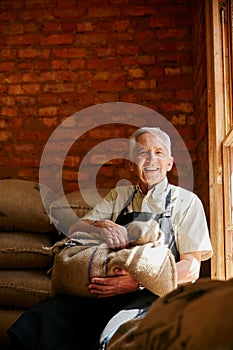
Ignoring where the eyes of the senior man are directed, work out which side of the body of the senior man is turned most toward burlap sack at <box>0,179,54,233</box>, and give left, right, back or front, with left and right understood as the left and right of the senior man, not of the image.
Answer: right

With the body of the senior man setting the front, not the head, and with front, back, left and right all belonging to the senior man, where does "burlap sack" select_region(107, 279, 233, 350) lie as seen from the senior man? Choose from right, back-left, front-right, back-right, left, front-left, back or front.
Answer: front-left

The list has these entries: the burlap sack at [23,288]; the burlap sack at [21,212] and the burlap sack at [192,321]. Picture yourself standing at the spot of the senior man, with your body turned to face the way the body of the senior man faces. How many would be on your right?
2

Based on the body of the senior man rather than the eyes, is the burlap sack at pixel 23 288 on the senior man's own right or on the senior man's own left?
on the senior man's own right

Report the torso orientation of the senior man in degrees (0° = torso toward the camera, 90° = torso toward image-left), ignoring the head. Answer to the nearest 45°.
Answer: approximately 45°

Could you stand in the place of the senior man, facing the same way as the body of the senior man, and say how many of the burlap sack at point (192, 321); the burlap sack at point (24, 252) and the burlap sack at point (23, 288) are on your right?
2

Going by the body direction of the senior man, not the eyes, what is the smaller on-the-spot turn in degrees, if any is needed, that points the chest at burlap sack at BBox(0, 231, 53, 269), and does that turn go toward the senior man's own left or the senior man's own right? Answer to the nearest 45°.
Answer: approximately 90° to the senior man's own right
